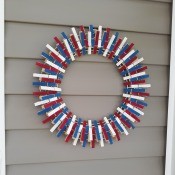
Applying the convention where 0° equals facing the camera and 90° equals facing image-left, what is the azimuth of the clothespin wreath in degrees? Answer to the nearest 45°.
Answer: approximately 0°
